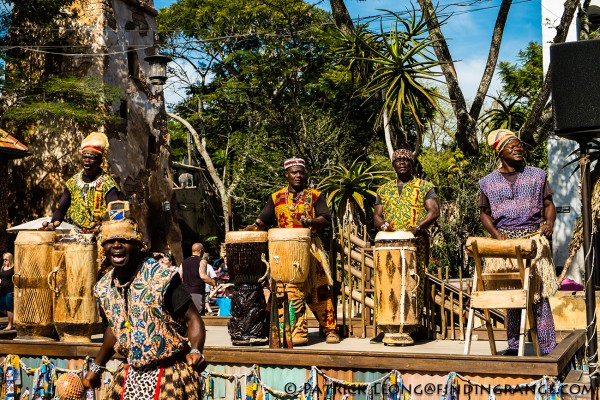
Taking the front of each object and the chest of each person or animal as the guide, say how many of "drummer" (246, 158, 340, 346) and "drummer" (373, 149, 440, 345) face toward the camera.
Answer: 2

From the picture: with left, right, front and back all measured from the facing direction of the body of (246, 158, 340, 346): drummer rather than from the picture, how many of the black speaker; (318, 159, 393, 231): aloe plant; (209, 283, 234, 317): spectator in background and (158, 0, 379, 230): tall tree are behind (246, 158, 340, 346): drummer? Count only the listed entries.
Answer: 3

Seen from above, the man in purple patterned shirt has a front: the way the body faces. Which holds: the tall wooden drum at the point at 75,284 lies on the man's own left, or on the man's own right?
on the man's own right

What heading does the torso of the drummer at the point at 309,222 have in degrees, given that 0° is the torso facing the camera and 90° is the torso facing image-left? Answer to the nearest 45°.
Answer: approximately 0°

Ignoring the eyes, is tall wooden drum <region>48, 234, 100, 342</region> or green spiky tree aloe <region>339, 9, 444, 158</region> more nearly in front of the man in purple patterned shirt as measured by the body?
the tall wooden drum

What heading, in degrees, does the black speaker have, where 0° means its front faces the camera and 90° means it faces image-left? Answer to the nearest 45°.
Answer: approximately 0°

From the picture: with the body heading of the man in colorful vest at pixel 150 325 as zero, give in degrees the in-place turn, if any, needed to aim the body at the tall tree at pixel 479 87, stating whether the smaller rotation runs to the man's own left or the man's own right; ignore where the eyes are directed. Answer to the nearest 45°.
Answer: approximately 180°

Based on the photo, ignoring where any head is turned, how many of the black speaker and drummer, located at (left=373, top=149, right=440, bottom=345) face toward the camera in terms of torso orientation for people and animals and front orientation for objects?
2
